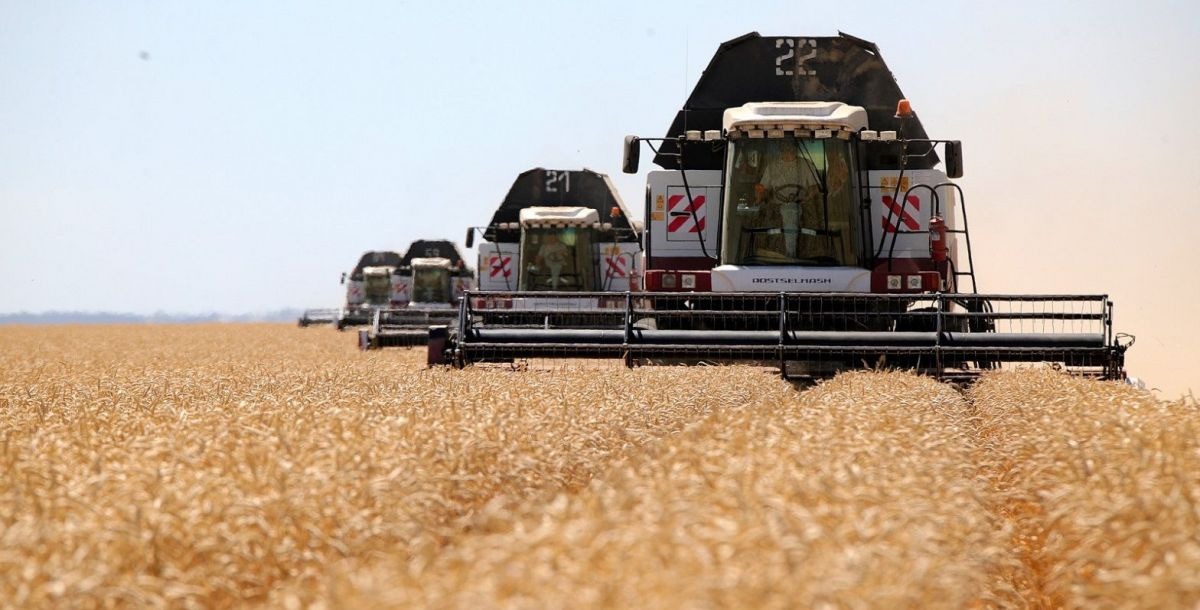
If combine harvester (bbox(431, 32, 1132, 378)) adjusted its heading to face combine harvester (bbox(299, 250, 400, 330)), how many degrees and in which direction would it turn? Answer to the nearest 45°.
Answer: approximately 135° to its right

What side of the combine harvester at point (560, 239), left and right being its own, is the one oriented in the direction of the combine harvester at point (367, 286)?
back

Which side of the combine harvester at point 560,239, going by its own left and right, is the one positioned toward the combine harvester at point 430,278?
back

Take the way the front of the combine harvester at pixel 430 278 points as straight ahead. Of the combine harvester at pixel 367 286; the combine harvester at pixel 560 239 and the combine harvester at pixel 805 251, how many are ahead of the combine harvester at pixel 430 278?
2

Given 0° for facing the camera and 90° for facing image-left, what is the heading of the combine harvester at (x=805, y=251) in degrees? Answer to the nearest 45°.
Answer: approximately 0°

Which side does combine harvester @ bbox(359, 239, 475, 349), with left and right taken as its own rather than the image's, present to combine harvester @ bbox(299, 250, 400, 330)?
back

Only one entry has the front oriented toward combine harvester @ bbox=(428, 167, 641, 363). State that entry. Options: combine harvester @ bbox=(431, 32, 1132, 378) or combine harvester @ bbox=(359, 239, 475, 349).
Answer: combine harvester @ bbox=(359, 239, 475, 349)

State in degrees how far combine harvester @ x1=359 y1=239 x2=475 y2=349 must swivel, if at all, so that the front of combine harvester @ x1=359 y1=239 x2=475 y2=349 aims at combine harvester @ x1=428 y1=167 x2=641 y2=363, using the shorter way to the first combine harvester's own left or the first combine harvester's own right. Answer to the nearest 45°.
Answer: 0° — it already faces it

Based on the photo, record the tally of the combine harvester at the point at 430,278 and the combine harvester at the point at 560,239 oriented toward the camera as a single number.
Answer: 2

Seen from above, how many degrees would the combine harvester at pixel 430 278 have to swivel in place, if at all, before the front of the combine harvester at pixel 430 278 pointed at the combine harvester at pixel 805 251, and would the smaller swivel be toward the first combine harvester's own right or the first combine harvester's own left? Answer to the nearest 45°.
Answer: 0° — it already faces it

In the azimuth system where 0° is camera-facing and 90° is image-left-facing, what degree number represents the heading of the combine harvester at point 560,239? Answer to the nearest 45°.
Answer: approximately 0°
